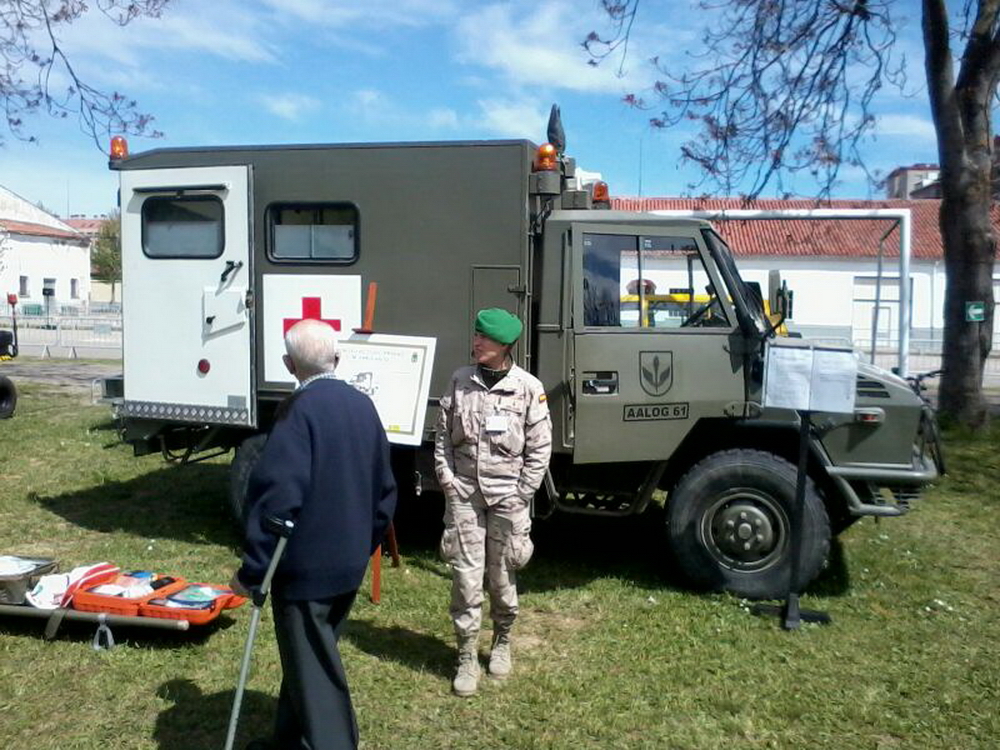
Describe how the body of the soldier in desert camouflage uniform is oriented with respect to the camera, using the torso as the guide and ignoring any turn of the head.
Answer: toward the camera

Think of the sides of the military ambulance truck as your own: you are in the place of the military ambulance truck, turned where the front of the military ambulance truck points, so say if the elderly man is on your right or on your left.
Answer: on your right

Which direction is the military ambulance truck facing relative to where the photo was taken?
to the viewer's right

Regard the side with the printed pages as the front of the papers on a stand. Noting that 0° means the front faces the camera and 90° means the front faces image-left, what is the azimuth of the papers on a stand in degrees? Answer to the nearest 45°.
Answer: approximately 0°

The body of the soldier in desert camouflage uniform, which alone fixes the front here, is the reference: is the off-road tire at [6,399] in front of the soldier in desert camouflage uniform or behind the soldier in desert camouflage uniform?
behind

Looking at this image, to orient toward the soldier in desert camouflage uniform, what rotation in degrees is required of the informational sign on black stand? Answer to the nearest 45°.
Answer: approximately 45° to its right

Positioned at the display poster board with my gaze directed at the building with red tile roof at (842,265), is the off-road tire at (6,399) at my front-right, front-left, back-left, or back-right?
front-left

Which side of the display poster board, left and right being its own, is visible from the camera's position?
front

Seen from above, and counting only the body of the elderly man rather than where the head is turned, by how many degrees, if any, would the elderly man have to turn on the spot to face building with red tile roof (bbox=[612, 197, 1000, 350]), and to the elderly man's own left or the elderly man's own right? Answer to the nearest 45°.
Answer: approximately 90° to the elderly man's own right

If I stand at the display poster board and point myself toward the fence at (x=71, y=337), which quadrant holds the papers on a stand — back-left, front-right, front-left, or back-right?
back-right

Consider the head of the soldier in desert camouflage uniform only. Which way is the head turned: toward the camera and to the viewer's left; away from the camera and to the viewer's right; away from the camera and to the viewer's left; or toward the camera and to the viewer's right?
toward the camera and to the viewer's left

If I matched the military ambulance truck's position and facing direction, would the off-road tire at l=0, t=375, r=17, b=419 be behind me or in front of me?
behind

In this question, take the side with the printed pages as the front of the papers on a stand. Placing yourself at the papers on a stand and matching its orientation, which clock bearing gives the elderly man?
The elderly man is roughly at 1 o'clock from the papers on a stand.

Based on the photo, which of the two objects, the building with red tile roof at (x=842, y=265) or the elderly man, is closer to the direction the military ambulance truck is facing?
the building with red tile roof

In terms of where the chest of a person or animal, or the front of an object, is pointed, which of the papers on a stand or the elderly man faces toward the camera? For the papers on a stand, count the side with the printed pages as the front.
the papers on a stand

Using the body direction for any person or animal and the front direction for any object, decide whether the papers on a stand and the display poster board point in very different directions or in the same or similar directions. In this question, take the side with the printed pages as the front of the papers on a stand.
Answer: same or similar directions
